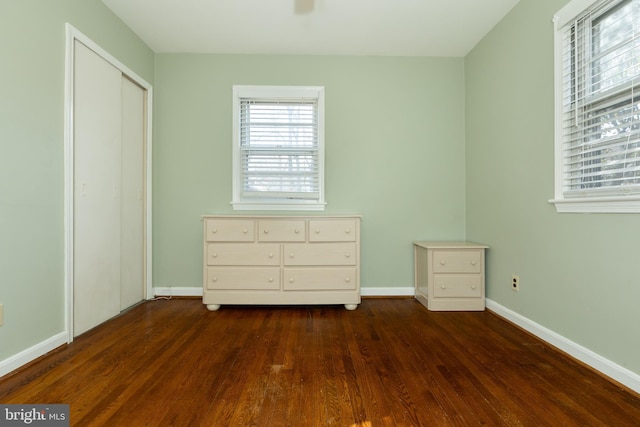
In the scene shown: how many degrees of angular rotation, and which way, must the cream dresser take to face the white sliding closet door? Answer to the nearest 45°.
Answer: approximately 90° to its right

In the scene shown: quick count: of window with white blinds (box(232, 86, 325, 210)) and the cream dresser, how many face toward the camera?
2

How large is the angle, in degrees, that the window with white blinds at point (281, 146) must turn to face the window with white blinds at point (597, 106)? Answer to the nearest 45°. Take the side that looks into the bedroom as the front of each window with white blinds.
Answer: approximately 45° to its left

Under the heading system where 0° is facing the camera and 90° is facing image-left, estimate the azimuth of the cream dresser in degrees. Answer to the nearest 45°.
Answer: approximately 0°

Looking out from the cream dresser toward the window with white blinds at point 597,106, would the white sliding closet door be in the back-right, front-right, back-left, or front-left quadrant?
back-right

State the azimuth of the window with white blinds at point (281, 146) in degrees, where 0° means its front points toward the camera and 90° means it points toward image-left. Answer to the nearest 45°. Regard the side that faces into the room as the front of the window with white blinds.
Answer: approximately 0°

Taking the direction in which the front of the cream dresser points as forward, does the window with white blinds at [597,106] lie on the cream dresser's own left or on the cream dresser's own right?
on the cream dresser's own left
